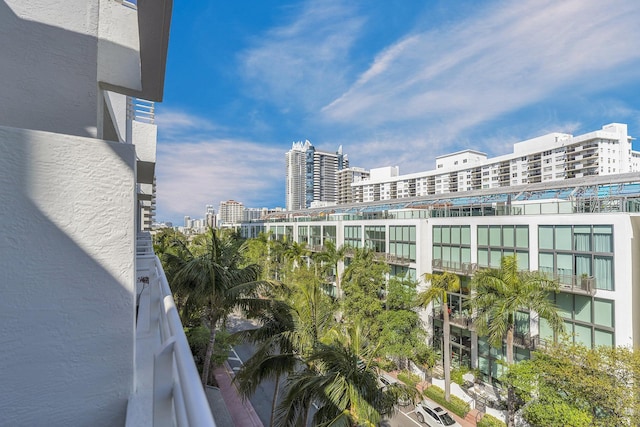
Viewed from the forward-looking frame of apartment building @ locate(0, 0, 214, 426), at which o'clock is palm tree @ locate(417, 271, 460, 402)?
The palm tree is roughly at 11 o'clock from the apartment building.

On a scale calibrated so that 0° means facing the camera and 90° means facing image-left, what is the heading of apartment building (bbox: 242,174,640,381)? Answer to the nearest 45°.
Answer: approximately 45°

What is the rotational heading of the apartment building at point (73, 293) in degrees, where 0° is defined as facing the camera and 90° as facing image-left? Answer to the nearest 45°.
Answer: approximately 270°

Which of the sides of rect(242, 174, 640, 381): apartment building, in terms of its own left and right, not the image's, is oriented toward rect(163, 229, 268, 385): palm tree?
front

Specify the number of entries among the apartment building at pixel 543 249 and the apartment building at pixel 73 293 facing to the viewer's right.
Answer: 1

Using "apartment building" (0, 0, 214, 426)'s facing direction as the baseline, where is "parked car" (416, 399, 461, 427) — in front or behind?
in front

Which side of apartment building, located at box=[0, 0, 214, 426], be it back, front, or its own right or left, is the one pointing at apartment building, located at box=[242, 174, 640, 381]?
front

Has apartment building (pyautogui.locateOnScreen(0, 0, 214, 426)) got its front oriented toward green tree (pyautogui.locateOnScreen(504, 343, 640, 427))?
yes

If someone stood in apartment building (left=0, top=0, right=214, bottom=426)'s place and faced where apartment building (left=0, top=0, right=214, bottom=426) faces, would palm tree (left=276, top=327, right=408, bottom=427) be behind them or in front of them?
in front

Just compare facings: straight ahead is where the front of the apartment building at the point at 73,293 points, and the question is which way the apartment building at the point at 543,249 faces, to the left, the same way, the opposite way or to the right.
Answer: the opposite way

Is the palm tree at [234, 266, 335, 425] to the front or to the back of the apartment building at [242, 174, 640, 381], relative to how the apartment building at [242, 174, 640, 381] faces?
to the front

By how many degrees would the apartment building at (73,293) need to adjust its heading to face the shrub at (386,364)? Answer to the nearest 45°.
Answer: approximately 45° to its left
